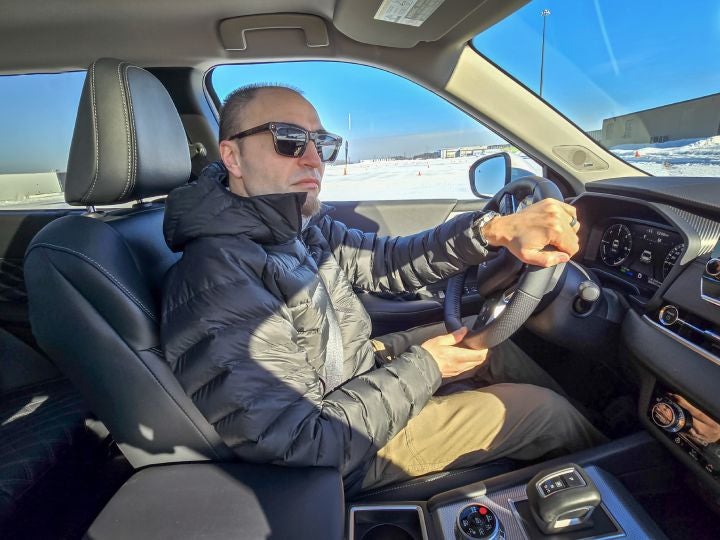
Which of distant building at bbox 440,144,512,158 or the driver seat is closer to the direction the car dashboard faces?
the driver seat

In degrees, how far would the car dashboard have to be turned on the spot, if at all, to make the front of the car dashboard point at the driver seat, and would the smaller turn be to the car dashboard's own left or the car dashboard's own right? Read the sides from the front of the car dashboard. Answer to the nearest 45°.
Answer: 0° — it already faces it

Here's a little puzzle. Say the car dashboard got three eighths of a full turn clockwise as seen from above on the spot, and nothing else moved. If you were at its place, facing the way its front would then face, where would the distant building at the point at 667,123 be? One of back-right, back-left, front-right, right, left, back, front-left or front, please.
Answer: front

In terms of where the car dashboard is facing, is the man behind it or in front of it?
in front

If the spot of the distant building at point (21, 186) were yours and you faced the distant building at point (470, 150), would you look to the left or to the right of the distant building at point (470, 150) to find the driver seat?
right

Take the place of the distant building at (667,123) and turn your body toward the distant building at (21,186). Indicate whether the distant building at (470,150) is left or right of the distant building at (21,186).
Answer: right

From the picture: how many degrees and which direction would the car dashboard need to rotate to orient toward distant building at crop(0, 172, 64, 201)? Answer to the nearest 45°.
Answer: approximately 45° to its right

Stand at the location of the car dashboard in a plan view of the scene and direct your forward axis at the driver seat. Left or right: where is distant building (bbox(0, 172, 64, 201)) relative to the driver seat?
right

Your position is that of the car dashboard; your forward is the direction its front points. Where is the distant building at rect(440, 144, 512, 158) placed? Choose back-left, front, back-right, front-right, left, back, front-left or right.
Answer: right

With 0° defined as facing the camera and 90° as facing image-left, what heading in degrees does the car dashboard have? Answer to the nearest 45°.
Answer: approximately 45°
